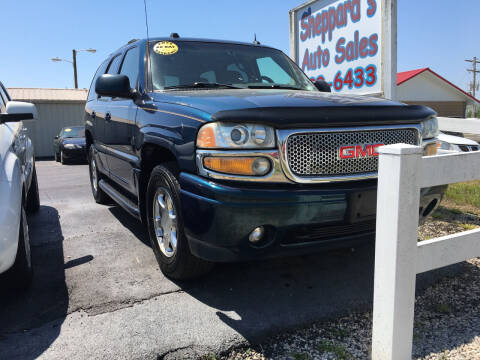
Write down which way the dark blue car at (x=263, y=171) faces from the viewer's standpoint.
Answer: facing the viewer and to the right of the viewer

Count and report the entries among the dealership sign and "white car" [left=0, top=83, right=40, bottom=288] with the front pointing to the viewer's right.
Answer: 0

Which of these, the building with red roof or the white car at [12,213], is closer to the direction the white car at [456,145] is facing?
the white car

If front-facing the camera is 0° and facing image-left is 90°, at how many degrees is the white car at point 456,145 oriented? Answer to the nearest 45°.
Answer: approximately 315°

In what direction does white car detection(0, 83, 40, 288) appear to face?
toward the camera

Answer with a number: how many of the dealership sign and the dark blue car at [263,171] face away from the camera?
0

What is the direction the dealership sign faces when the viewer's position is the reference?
facing the viewer and to the left of the viewer
